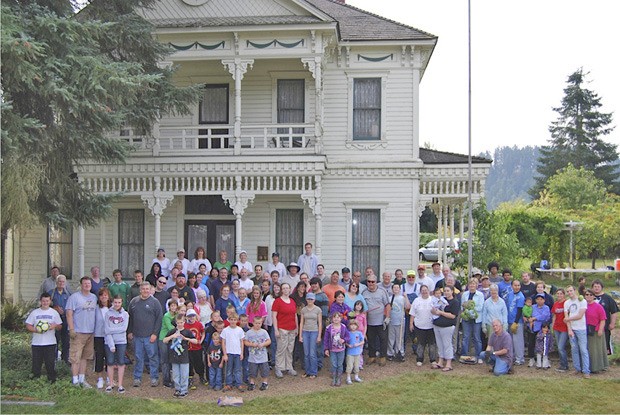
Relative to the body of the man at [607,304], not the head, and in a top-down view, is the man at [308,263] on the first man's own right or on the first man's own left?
on the first man's own right

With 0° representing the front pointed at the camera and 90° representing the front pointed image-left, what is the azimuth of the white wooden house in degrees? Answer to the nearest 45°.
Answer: approximately 0°

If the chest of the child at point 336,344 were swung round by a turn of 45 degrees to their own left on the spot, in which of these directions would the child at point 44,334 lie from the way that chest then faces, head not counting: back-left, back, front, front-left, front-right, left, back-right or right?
back-right

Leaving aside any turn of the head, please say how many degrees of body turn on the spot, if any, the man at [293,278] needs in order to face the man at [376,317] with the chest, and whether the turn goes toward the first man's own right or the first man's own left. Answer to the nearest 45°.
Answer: approximately 45° to the first man's own left

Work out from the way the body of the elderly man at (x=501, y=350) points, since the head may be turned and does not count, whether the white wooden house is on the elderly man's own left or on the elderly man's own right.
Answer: on the elderly man's own right

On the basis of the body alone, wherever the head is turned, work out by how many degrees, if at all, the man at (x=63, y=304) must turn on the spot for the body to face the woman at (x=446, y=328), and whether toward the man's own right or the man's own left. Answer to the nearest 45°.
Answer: approximately 90° to the man's own left
